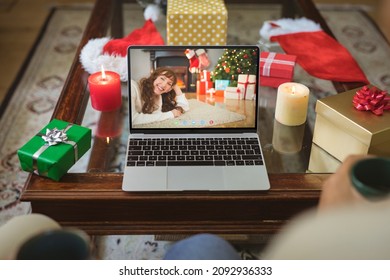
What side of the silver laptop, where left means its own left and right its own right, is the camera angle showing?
front

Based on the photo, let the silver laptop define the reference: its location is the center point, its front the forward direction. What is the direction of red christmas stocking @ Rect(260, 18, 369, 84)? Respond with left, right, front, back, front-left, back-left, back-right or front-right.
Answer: back-left

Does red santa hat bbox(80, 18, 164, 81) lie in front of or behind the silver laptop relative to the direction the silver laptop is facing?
behind

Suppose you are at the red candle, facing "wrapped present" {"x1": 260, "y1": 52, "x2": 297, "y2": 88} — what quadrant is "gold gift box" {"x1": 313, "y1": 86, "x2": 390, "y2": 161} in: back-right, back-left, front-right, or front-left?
front-right

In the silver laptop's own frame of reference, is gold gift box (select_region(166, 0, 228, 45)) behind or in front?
behind
